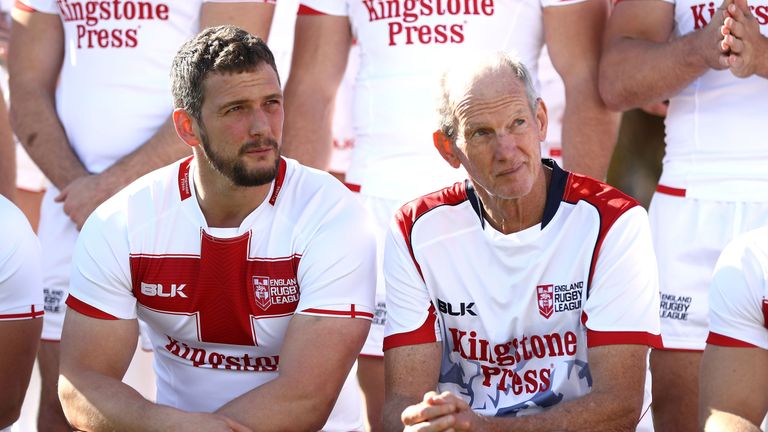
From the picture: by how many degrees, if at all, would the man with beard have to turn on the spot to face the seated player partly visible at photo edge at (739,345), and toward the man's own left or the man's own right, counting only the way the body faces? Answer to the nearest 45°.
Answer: approximately 45° to the man's own left

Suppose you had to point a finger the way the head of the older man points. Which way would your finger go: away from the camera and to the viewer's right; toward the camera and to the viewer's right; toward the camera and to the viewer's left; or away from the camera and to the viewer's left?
toward the camera and to the viewer's right

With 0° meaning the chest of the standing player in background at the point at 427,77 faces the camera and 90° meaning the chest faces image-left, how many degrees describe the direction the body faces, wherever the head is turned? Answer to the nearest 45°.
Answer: approximately 0°

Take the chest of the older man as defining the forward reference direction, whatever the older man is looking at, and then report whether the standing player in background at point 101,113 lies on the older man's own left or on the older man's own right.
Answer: on the older man's own right

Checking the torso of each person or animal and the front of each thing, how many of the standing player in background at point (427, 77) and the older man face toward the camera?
2

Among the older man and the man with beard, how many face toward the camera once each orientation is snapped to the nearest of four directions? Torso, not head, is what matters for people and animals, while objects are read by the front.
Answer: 2

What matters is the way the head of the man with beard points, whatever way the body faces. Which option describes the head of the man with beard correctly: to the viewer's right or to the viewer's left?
to the viewer's right

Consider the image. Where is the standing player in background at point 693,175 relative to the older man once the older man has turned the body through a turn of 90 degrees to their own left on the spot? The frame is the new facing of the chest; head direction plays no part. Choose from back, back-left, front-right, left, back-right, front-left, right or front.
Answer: front-left

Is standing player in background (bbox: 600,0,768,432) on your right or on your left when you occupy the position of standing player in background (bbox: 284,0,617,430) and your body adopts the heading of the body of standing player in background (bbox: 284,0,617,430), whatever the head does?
on your left
